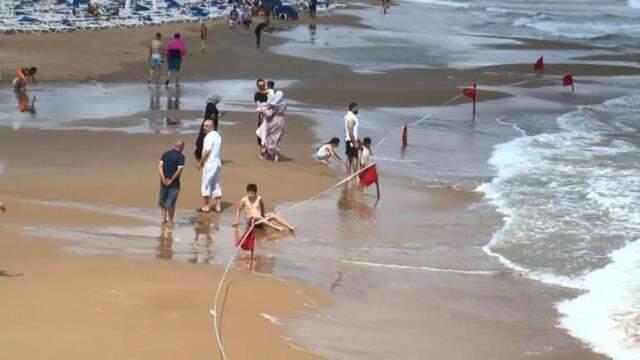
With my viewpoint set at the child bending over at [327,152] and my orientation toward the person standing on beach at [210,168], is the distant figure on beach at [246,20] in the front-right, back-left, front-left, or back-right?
back-right

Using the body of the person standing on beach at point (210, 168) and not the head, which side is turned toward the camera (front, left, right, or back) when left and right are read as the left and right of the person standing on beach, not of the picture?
left

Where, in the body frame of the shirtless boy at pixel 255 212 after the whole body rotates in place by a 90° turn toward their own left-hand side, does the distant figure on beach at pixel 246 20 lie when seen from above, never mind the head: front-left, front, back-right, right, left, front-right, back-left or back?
front-left

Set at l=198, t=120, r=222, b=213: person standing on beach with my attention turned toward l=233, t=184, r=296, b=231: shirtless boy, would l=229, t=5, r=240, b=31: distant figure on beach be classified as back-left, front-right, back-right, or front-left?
back-left
